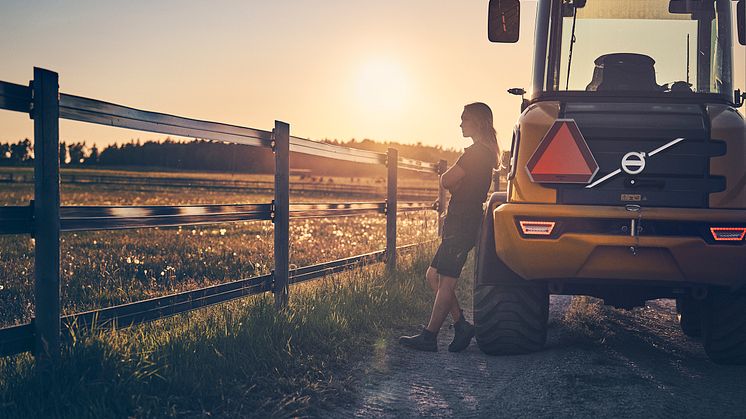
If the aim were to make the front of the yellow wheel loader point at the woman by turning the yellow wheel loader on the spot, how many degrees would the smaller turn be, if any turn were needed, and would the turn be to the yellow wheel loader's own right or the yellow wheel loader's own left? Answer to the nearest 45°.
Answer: approximately 90° to the yellow wheel loader's own left

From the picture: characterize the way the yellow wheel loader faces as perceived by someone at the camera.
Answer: facing away from the viewer

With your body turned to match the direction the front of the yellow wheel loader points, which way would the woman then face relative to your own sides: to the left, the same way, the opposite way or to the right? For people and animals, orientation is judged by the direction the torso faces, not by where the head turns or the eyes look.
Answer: to the left

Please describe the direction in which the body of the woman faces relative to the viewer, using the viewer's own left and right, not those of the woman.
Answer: facing to the left of the viewer

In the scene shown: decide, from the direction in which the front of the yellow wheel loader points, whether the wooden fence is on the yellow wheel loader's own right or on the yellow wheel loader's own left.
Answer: on the yellow wheel loader's own left

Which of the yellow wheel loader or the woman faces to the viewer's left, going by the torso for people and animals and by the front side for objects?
the woman

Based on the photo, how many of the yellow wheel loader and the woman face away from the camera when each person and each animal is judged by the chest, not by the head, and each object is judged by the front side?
1

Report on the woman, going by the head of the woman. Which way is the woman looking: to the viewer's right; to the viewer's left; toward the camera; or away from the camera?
to the viewer's left

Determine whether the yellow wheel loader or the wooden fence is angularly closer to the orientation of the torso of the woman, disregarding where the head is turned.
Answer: the wooden fence
